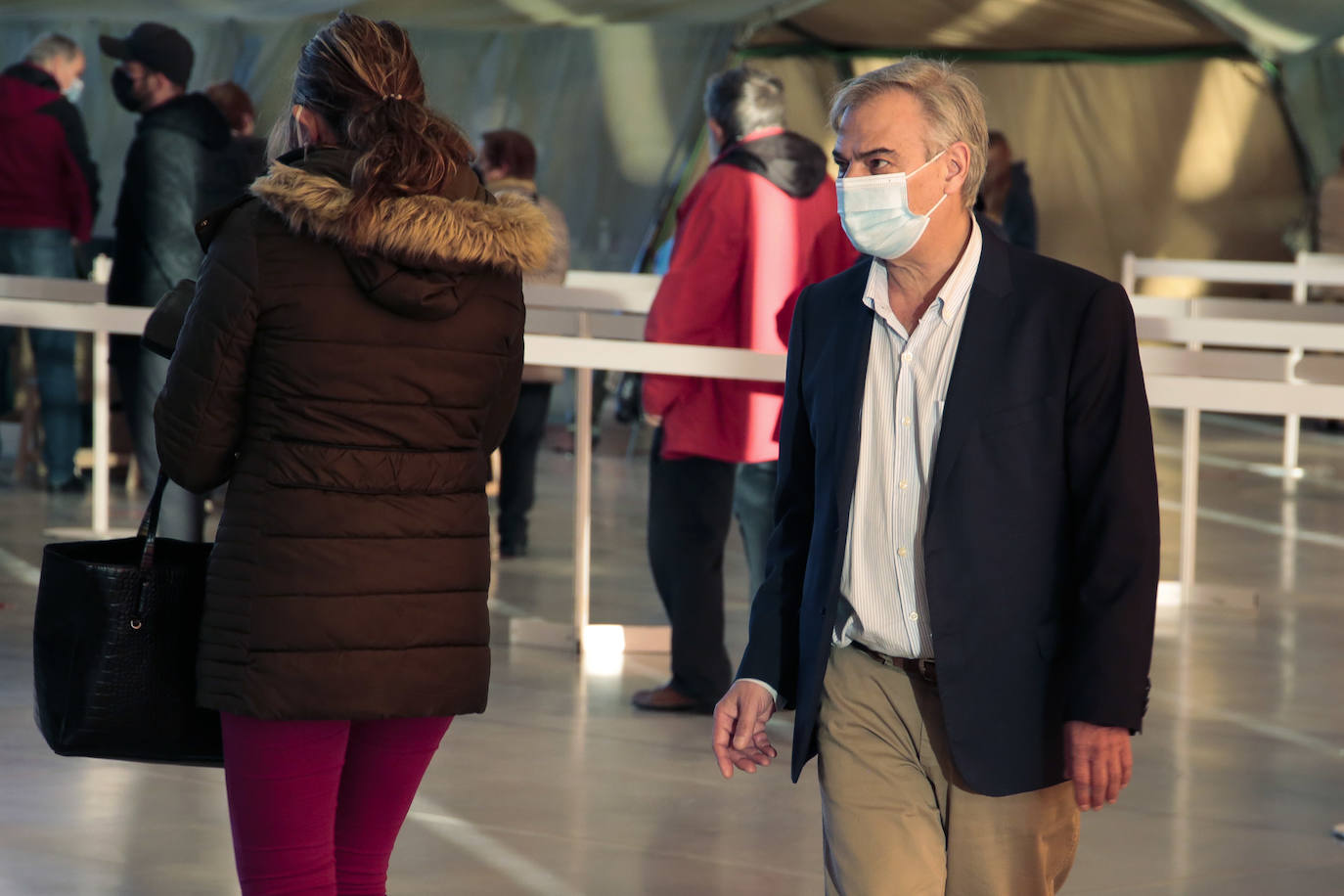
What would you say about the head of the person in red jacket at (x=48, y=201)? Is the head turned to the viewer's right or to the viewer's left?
to the viewer's right

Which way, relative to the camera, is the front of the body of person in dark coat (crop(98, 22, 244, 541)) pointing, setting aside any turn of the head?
to the viewer's left

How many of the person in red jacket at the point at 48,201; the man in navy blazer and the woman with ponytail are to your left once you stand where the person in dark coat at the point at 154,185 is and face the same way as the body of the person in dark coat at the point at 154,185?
2

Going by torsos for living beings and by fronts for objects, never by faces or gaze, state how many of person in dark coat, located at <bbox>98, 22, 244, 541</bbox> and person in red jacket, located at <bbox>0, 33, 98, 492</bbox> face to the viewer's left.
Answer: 1

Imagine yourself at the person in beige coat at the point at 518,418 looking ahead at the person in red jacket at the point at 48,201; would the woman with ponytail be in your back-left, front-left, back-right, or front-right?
back-left

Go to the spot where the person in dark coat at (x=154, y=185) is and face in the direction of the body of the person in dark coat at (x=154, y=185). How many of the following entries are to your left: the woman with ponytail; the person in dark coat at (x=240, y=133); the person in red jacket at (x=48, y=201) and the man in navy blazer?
2

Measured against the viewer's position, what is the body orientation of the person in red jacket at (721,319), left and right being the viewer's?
facing away from the viewer and to the left of the viewer

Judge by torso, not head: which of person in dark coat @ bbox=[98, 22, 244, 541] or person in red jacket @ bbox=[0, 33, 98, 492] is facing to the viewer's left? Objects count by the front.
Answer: the person in dark coat

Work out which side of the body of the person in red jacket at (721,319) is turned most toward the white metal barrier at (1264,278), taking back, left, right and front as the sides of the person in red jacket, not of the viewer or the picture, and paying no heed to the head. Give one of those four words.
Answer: right

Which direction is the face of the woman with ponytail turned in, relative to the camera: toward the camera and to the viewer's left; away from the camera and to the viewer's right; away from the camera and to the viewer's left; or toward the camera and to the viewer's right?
away from the camera and to the viewer's left

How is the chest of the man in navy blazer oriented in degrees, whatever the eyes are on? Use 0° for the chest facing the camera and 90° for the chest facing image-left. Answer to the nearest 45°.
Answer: approximately 45°

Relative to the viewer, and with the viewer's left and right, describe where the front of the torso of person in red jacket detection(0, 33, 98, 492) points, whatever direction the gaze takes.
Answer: facing away from the viewer and to the right of the viewer
